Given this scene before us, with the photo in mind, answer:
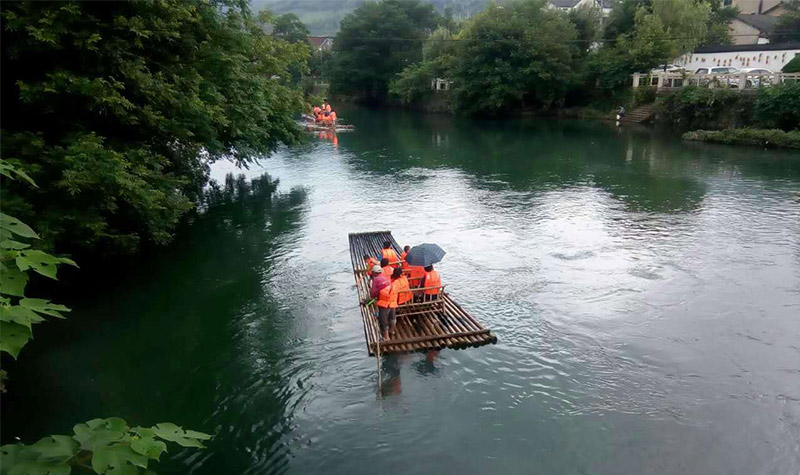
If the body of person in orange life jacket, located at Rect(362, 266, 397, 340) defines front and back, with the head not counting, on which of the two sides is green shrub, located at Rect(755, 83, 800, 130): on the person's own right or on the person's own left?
on the person's own right

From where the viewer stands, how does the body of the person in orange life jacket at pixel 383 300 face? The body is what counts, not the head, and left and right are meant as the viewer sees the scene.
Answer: facing away from the viewer and to the left of the viewer

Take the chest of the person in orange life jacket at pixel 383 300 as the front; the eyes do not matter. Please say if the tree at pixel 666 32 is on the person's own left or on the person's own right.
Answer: on the person's own right

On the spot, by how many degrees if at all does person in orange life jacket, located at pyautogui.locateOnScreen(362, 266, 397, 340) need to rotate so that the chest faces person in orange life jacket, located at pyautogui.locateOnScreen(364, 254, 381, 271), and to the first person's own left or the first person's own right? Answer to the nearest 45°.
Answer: approximately 45° to the first person's own right

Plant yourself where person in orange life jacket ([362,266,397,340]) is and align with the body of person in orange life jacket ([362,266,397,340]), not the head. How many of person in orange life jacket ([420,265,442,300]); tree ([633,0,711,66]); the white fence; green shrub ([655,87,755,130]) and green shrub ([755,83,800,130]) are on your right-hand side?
5

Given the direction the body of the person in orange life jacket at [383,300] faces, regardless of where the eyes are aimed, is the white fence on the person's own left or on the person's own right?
on the person's own right

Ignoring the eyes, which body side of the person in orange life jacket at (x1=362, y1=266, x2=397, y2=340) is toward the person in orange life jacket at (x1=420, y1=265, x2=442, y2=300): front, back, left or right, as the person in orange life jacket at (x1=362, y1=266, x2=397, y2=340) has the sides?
right

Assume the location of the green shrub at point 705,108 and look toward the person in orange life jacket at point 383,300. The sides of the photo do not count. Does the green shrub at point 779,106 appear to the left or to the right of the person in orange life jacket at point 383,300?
left
